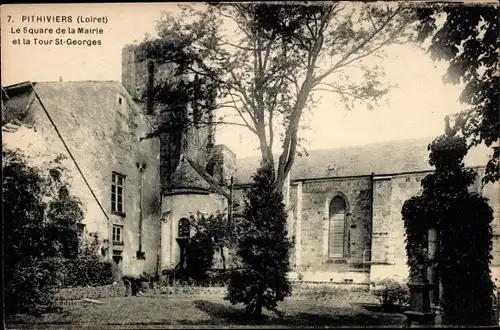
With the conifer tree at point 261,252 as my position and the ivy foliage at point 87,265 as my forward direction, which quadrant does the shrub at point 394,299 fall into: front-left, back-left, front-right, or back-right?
back-right
